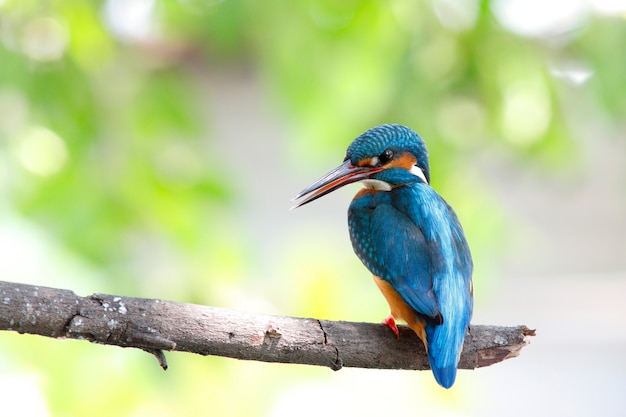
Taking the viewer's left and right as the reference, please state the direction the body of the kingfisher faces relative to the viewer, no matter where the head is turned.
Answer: facing away from the viewer and to the left of the viewer
